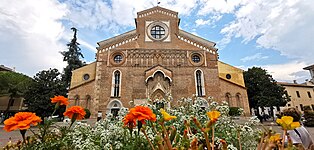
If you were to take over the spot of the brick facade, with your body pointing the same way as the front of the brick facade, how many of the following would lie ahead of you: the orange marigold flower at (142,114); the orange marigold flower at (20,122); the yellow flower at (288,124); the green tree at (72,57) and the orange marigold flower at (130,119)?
4

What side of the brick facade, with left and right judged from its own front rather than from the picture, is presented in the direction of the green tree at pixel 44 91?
right

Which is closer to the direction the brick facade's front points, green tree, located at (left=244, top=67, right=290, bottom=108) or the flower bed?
the flower bed

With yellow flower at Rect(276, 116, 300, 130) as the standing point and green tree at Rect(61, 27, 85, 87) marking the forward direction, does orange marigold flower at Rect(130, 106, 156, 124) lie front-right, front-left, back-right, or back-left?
front-left

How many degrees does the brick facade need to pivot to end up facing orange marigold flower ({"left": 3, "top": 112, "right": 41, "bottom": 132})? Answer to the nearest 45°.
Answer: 0° — it already faces it

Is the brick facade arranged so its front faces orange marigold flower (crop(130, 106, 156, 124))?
yes

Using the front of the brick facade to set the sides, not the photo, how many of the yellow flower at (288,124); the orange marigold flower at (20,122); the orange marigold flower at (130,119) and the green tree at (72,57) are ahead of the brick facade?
3

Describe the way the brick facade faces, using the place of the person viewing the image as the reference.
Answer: facing the viewer

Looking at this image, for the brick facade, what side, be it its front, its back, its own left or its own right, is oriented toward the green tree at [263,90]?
left

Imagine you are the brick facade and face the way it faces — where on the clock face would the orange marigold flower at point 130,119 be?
The orange marigold flower is roughly at 12 o'clock from the brick facade.

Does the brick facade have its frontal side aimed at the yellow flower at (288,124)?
yes

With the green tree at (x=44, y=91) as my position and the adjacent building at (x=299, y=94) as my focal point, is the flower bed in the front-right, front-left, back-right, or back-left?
front-right

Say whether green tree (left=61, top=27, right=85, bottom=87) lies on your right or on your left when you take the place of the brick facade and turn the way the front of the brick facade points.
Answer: on your right

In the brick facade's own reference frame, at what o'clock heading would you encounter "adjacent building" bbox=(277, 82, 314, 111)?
The adjacent building is roughly at 8 o'clock from the brick facade.
